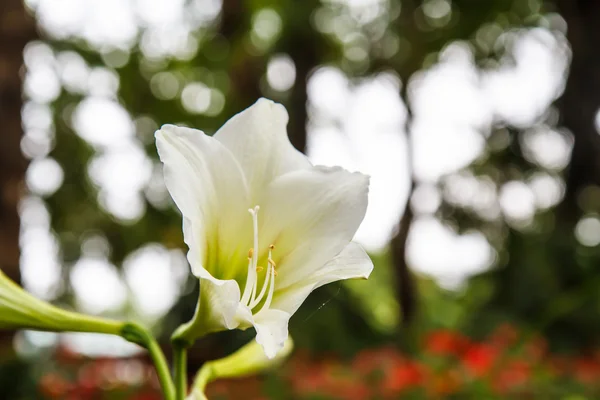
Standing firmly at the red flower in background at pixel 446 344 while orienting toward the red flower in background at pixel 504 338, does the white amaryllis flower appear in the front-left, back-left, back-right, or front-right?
back-right

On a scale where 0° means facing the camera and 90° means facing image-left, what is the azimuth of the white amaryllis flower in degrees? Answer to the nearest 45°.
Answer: approximately 315°

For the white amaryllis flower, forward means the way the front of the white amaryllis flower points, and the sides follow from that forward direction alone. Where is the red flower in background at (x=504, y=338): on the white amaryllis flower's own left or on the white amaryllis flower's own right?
on the white amaryllis flower's own left

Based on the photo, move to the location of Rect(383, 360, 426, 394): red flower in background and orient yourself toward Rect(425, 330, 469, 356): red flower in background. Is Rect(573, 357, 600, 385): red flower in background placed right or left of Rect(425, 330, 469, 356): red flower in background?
right

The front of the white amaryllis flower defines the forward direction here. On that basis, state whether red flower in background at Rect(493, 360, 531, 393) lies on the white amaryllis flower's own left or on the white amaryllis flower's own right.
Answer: on the white amaryllis flower's own left

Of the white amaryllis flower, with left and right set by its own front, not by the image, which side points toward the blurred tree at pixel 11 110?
back
